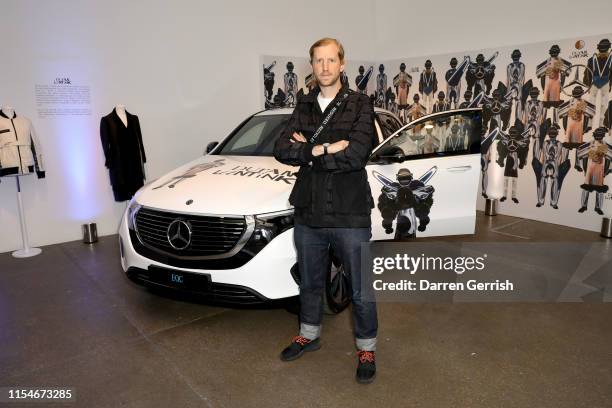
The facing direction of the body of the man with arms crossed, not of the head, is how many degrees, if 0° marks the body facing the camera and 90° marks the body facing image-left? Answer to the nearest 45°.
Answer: approximately 0°

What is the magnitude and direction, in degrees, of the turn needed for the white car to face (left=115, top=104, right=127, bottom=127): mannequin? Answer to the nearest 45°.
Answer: approximately 90° to its right

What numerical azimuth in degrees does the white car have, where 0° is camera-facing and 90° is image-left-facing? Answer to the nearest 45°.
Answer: approximately 45°

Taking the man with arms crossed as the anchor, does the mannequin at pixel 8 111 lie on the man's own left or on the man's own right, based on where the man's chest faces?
on the man's own right
